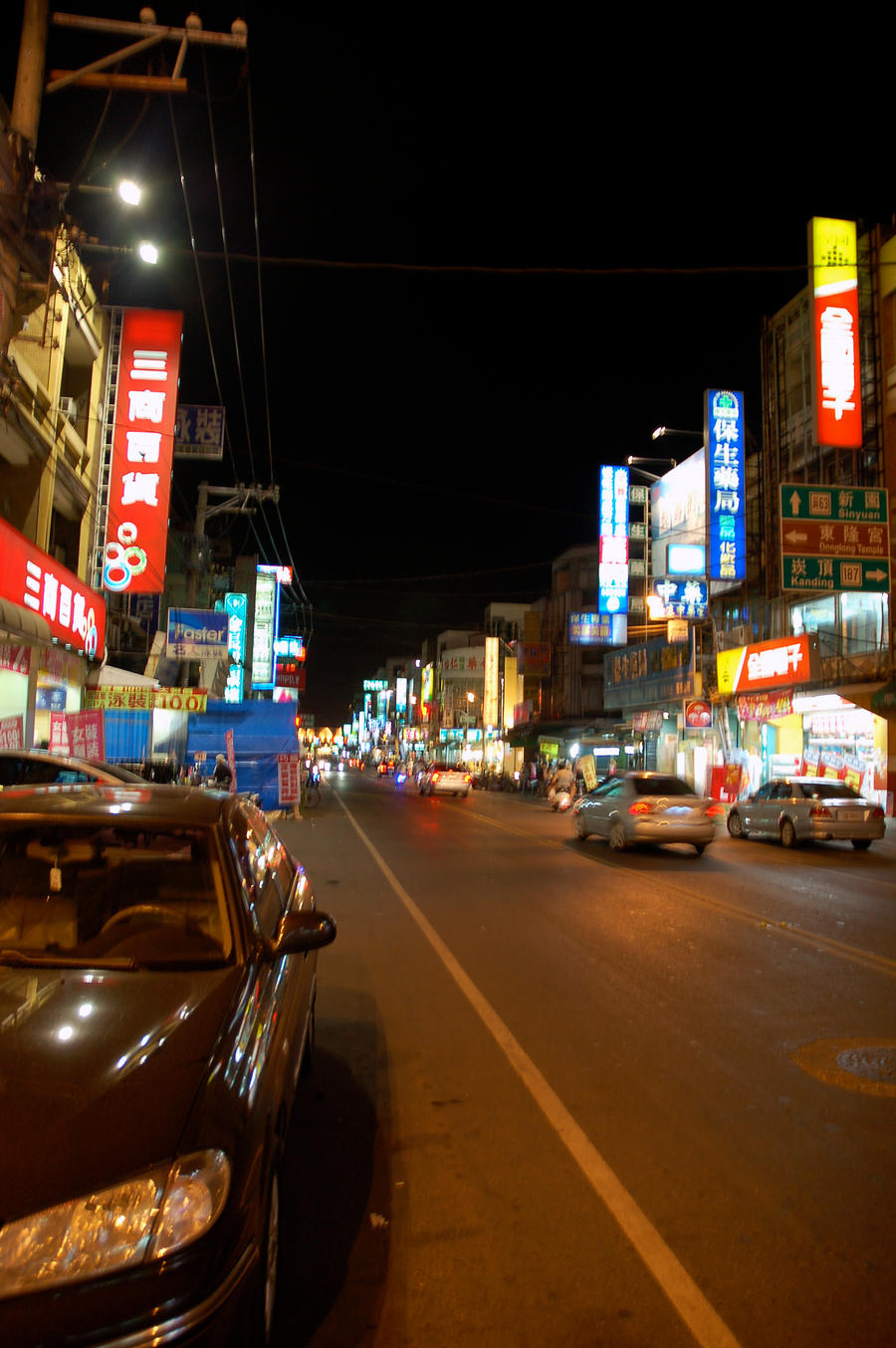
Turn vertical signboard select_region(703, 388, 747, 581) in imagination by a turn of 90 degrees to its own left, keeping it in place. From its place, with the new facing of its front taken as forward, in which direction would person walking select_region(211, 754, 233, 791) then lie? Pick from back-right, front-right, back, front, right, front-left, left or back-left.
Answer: back-right

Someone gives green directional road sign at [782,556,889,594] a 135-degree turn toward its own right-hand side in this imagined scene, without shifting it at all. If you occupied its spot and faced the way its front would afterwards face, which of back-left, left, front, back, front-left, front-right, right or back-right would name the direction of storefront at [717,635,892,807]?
front-right

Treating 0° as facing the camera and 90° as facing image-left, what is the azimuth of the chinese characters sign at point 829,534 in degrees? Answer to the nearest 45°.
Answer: approximately 0°

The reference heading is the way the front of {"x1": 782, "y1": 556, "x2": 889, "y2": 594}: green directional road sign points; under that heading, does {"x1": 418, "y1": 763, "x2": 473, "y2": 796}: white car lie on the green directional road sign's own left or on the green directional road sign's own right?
on the green directional road sign's own right

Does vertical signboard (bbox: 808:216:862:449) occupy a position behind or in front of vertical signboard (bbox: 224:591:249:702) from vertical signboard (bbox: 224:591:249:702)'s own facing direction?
in front

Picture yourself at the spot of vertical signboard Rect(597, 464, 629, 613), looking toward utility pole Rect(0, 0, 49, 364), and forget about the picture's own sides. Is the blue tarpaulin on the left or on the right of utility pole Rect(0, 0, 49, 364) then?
right

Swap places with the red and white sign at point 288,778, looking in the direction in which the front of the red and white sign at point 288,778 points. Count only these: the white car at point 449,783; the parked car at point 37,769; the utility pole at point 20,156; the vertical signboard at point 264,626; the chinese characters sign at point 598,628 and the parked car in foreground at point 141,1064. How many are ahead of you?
3

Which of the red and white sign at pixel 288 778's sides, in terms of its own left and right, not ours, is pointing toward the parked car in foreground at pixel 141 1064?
front

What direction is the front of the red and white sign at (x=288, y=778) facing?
toward the camera

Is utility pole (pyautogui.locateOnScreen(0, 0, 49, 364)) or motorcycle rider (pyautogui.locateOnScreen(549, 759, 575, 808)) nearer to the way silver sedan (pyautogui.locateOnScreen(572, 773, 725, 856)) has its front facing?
the motorcycle rider

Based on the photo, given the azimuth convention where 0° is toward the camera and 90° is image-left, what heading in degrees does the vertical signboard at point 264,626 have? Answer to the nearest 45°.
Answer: approximately 0°

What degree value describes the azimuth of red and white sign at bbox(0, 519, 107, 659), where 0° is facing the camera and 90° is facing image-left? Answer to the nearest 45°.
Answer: approximately 315°

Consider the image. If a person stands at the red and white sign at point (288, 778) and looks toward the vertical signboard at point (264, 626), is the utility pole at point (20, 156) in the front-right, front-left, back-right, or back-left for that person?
back-left

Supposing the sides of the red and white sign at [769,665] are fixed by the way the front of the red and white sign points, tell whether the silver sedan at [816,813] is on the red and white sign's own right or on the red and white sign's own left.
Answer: on the red and white sign's own left

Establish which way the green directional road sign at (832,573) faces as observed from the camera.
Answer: facing the viewer

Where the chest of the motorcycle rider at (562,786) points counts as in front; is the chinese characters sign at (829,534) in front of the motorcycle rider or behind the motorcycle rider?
behind

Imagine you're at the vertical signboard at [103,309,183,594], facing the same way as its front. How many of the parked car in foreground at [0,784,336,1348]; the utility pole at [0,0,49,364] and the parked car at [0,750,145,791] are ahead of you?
3

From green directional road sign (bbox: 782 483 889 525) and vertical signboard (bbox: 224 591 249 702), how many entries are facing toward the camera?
2
